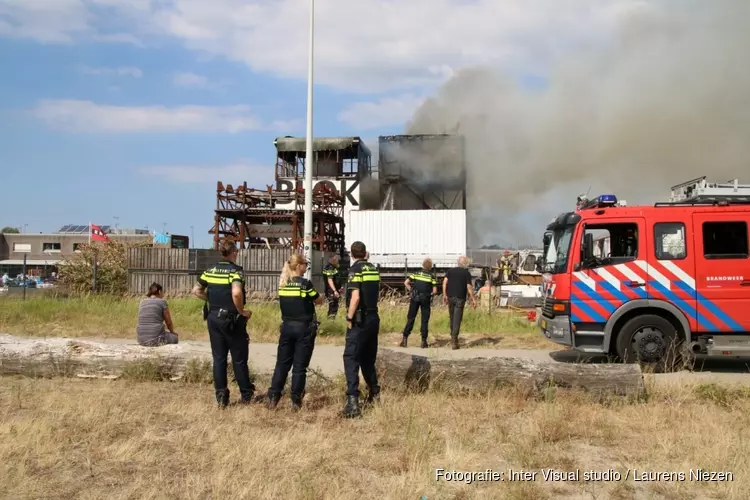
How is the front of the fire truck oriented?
to the viewer's left

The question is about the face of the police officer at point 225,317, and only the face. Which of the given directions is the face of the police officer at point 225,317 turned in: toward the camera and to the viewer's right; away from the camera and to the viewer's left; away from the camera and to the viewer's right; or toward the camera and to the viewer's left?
away from the camera and to the viewer's right

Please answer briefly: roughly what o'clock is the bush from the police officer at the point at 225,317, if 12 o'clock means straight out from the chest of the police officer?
The bush is roughly at 10 o'clock from the police officer.

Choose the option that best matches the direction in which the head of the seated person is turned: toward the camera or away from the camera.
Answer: away from the camera

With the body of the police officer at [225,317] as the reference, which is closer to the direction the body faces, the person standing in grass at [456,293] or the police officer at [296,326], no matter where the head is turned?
the person standing in grass

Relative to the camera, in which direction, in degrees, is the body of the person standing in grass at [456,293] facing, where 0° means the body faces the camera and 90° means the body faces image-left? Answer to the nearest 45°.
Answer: approximately 180°

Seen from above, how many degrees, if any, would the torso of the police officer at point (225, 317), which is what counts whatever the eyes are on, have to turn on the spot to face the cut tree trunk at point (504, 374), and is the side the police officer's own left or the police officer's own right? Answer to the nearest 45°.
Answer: approximately 45° to the police officer's own right
